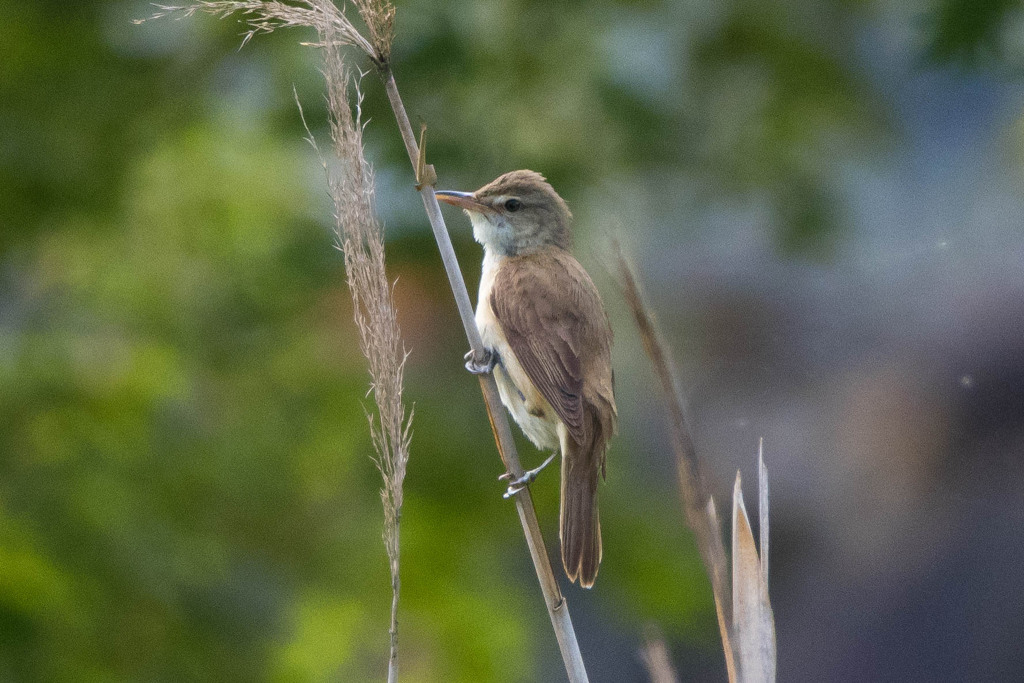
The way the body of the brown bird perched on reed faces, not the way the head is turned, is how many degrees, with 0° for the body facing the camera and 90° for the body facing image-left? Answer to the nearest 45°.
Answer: approximately 90°
